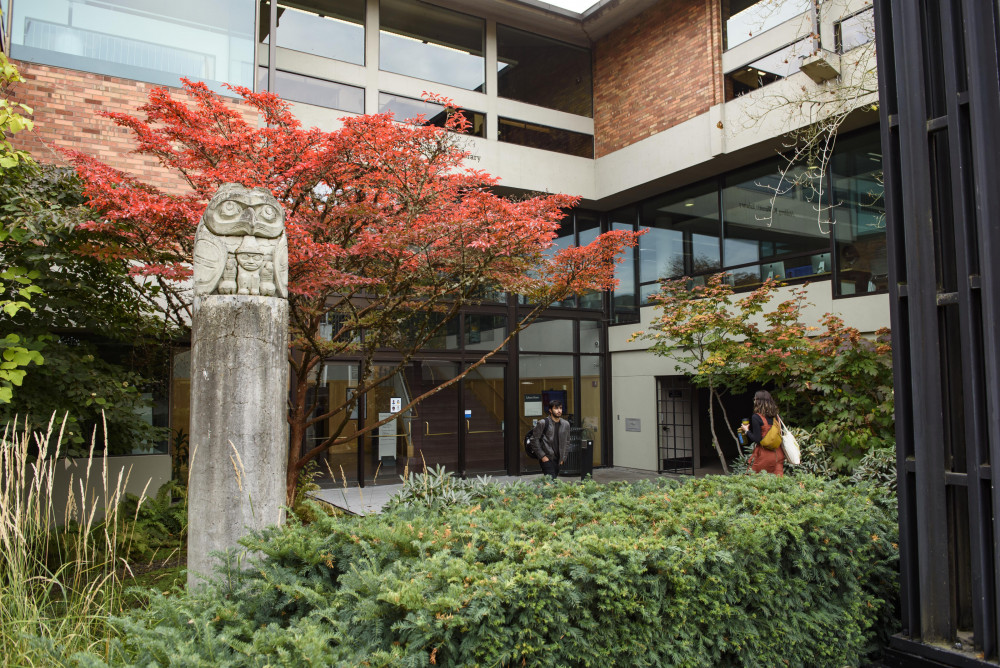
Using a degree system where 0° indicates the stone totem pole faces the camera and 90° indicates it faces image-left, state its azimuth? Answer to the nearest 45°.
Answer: approximately 0°

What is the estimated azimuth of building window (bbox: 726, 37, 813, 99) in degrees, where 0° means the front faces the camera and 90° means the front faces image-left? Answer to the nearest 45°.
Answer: approximately 45°

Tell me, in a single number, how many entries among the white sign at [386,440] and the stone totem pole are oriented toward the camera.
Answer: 2

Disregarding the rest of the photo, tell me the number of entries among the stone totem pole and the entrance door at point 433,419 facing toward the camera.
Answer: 2

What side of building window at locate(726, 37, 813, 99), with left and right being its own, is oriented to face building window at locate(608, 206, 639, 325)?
right

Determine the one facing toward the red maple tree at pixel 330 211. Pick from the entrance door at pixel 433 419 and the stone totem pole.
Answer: the entrance door

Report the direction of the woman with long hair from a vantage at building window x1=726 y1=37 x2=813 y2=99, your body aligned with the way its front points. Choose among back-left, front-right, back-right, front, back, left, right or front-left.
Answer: front-left

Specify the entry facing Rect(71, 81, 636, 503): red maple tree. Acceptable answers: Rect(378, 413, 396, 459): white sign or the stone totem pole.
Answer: the white sign

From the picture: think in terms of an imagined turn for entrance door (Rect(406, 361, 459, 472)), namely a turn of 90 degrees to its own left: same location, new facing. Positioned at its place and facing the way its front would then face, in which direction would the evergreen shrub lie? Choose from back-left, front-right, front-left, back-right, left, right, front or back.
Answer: right

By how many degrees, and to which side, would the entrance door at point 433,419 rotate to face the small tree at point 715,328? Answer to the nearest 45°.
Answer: approximately 45° to its left

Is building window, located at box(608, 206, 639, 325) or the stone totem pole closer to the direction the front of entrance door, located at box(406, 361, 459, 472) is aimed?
the stone totem pole

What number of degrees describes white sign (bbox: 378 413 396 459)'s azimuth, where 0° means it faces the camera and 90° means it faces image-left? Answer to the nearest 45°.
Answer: approximately 0°
